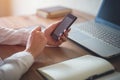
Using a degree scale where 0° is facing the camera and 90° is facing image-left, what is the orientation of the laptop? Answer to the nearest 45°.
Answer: approximately 45°
